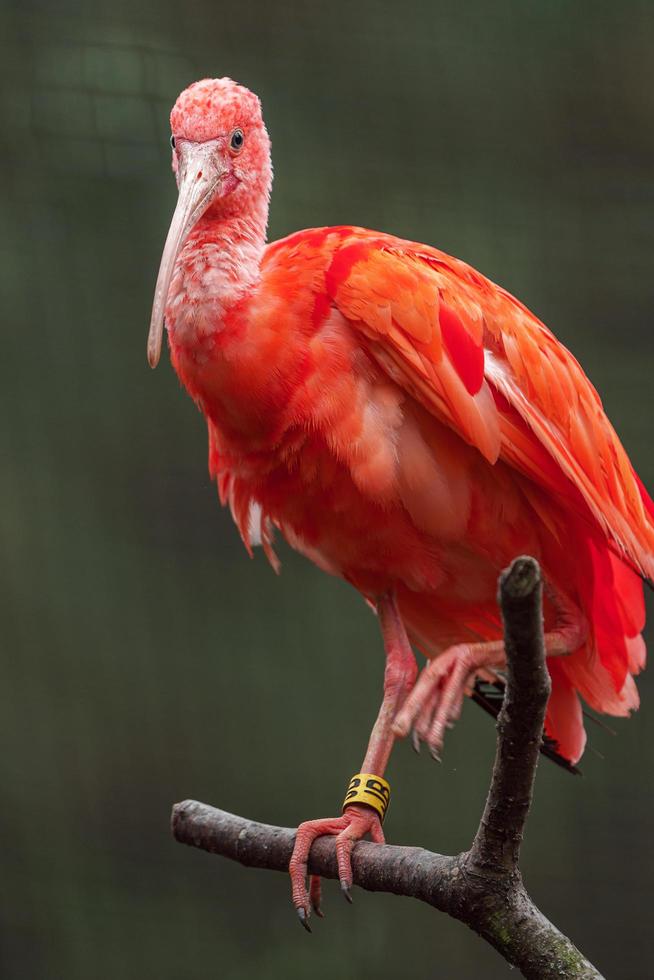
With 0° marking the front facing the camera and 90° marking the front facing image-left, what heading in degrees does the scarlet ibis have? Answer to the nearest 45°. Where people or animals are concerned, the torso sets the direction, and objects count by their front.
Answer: approximately 45°
